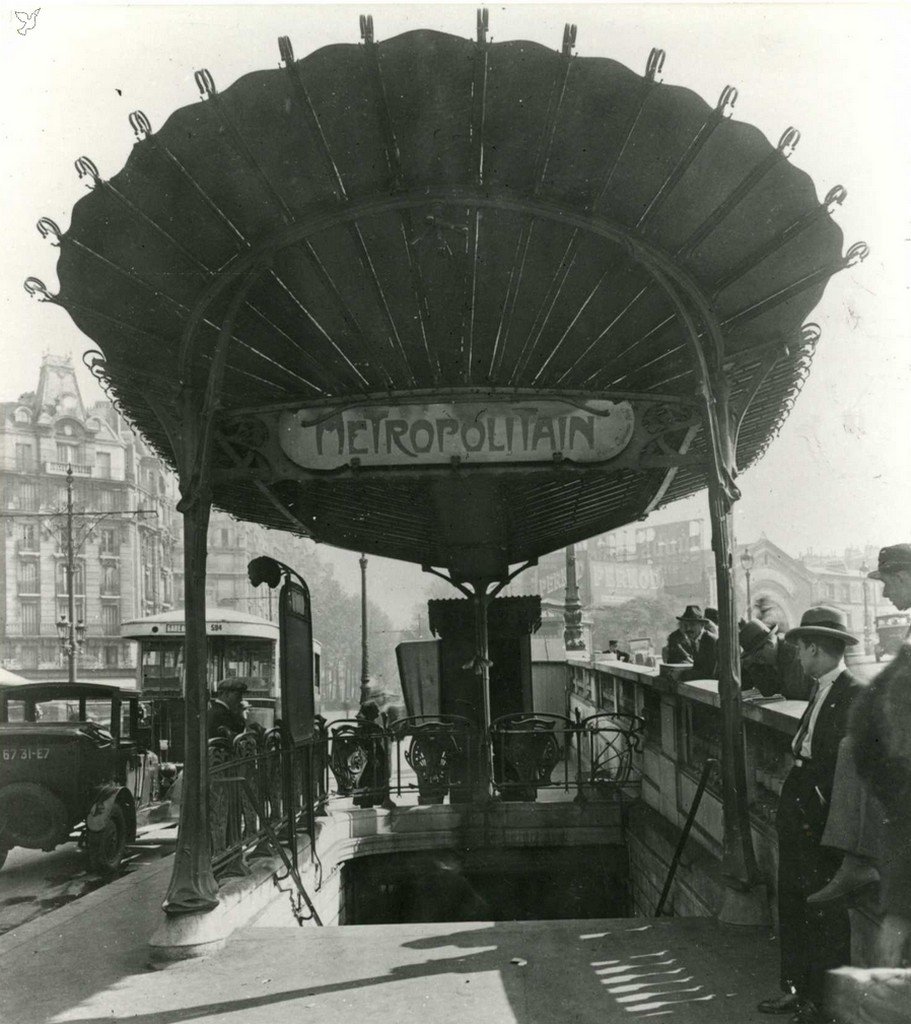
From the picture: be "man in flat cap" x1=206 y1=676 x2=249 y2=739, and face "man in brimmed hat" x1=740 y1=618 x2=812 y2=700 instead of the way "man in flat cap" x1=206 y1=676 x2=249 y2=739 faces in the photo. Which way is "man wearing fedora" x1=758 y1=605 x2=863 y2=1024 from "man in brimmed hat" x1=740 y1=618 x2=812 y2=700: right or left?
right

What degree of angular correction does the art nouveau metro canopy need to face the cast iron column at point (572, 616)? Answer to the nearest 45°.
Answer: approximately 180°

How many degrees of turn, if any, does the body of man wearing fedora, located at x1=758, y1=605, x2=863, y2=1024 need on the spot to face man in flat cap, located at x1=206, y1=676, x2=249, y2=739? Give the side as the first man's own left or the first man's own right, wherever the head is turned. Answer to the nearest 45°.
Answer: approximately 45° to the first man's own right

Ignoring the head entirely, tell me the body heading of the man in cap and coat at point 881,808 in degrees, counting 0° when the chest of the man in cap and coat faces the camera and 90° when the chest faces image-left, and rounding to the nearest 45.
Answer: approximately 90°

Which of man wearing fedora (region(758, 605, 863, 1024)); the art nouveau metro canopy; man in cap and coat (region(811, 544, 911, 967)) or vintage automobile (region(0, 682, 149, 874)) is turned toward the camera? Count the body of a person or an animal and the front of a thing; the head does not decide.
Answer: the art nouveau metro canopy

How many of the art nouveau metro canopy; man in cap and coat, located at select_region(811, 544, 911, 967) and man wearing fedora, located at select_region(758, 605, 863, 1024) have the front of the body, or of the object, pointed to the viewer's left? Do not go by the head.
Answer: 2

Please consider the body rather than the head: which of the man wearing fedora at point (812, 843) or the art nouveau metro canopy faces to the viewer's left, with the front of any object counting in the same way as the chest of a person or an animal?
the man wearing fedora

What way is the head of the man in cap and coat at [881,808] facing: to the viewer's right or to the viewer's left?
to the viewer's left

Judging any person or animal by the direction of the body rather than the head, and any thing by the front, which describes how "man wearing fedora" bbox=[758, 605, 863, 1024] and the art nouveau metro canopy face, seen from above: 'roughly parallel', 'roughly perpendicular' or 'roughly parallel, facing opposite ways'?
roughly perpendicular

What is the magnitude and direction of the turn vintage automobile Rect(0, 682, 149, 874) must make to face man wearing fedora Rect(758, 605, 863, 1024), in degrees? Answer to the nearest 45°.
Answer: approximately 135° to its right

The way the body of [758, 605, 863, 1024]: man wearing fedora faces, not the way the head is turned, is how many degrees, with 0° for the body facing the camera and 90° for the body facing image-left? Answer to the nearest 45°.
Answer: approximately 90°

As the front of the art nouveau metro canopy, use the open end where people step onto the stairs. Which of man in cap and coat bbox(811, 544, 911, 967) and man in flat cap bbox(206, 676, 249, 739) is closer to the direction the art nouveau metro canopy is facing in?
the man in cap and coat
